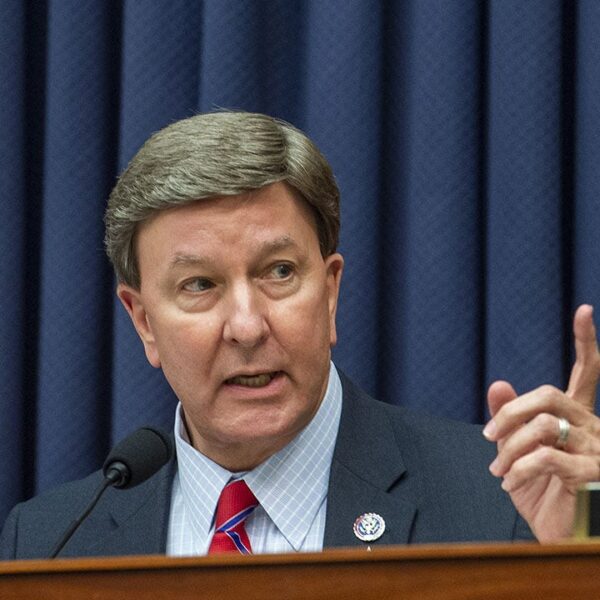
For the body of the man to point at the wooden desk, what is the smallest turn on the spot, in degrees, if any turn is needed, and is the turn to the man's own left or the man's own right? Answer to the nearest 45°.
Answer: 0° — they already face it

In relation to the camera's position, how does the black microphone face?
facing away from the viewer and to the right of the viewer

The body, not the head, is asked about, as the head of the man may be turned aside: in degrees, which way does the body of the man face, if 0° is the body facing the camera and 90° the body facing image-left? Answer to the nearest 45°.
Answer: approximately 0°

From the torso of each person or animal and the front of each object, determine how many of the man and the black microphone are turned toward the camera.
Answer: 1
